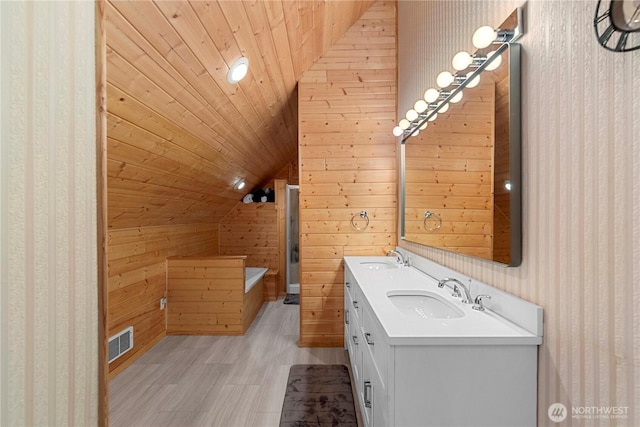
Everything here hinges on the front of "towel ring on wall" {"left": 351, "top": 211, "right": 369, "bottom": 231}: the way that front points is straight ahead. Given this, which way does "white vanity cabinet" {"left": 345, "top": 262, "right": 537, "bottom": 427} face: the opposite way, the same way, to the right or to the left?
to the right

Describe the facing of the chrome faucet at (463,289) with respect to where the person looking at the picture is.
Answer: facing to the left of the viewer

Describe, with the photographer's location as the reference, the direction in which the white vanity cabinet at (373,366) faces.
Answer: facing to the left of the viewer

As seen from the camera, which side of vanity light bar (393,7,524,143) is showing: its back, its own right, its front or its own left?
left

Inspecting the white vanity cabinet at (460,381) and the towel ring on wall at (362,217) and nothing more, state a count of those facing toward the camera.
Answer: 1

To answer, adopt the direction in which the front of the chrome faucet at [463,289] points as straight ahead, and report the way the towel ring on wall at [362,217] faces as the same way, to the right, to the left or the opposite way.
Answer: to the left

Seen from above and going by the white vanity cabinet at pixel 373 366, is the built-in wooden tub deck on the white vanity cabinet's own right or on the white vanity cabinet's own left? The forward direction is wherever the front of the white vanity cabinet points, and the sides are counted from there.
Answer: on the white vanity cabinet's own right
